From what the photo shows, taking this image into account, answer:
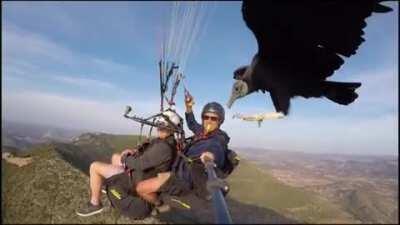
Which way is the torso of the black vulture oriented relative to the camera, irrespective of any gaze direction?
to the viewer's left

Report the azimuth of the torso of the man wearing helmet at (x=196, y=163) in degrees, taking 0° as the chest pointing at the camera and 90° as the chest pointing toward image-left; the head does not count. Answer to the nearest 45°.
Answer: approximately 45°

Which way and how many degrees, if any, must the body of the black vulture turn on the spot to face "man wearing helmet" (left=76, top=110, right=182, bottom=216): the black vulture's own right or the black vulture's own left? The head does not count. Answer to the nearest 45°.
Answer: approximately 45° to the black vulture's own right

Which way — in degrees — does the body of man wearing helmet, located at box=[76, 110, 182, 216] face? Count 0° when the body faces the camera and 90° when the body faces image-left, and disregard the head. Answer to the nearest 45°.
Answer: approximately 90°
